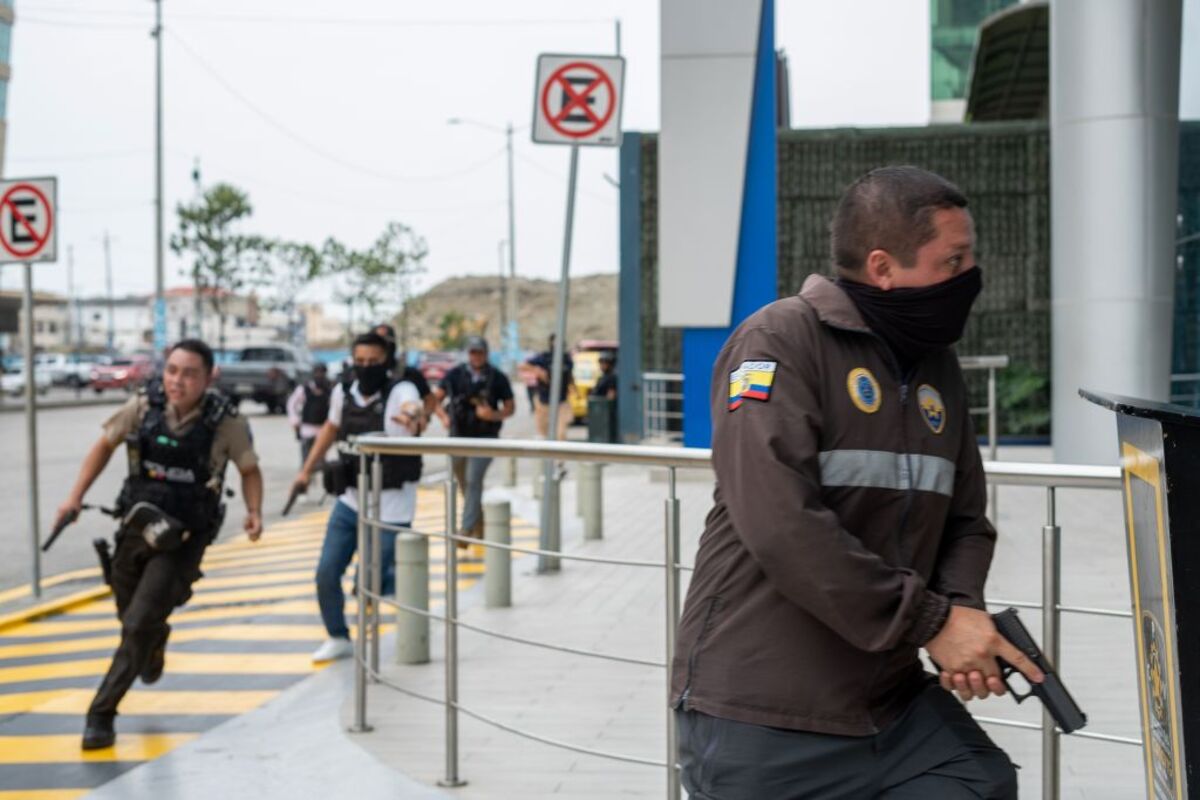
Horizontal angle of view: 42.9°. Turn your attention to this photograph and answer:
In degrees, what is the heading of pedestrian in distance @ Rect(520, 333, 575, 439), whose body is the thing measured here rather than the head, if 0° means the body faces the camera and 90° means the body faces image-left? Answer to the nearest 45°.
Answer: approximately 0°

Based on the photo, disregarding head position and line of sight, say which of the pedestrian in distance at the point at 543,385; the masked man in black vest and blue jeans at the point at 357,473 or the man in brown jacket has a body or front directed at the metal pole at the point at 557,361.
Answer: the pedestrian in distance at the point at 543,385

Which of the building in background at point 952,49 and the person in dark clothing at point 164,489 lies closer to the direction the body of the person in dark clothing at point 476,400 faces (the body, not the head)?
the person in dark clothing

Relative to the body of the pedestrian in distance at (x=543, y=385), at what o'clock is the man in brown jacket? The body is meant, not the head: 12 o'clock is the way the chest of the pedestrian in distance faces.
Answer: The man in brown jacket is roughly at 12 o'clock from the pedestrian in distance.

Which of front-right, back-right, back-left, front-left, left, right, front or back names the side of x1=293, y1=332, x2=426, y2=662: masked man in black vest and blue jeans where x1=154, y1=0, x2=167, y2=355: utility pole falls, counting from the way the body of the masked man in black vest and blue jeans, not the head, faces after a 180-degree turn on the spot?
front

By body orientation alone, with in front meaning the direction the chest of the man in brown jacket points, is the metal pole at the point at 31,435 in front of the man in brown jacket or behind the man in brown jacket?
behind

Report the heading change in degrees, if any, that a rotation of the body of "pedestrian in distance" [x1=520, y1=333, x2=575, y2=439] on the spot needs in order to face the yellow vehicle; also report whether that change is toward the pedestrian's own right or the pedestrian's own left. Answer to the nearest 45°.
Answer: approximately 180°

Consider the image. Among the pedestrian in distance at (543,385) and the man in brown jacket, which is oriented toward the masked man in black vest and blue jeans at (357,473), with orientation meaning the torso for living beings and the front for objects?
the pedestrian in distance at (543,385)

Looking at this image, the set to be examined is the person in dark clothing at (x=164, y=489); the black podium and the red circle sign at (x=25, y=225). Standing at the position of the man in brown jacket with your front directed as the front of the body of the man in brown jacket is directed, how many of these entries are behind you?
2

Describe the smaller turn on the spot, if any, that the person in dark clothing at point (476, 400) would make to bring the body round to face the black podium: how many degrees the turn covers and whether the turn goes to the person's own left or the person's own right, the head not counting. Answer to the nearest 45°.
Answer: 0° — they already face it
